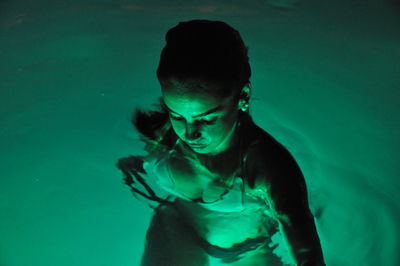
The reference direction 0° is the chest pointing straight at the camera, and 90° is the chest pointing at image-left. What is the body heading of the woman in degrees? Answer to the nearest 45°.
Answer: approximately 45°

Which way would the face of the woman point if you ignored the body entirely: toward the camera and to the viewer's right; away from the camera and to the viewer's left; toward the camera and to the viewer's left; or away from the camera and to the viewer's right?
toward the camera and to the viewer's left
